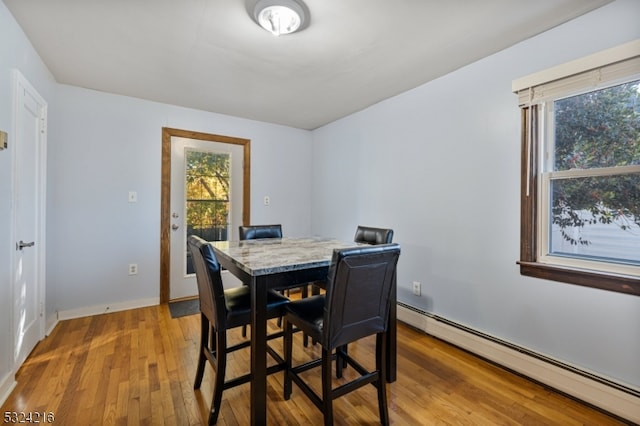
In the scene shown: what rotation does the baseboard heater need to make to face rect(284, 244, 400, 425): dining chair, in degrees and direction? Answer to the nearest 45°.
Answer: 0° — it already faces it

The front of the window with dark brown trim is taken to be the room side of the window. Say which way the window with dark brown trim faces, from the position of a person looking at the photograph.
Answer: facing the viewer and to the left of the viewer

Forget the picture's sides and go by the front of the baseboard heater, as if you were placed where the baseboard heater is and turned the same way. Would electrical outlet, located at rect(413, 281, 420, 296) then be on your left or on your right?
on your right

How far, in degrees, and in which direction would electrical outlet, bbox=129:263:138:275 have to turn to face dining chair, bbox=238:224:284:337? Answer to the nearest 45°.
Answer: approximately 45° to its left

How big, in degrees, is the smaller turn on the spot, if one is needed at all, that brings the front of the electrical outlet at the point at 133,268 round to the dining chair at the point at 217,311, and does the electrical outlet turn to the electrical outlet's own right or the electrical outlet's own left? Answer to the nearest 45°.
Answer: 0° — it already faces it

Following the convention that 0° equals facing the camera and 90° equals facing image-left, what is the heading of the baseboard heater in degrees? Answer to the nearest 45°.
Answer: approximately 45°

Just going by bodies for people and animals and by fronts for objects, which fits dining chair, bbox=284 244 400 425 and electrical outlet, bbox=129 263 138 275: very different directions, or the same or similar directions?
very different directions

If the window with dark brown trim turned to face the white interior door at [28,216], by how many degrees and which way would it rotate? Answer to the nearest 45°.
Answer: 0° — it already faces it

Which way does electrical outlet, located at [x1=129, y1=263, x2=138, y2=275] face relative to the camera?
toward the camera

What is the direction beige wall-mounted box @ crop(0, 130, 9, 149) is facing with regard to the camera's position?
facing to the right of the viewer

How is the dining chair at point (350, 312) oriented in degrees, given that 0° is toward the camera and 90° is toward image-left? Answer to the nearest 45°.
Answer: approximately 135°

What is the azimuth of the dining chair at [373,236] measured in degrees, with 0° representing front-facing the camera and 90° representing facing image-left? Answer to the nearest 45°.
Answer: approximately 45°
